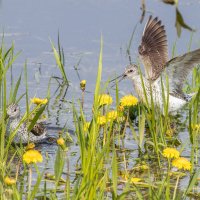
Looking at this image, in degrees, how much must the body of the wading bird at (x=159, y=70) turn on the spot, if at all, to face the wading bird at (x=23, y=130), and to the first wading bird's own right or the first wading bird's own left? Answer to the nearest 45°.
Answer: approximately 45° to the first wading bird's own left

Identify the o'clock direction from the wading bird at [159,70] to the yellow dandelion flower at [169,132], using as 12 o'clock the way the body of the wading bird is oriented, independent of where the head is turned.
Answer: The yellow dandelion flower is roughly at 9 o'clock from the wading bird.

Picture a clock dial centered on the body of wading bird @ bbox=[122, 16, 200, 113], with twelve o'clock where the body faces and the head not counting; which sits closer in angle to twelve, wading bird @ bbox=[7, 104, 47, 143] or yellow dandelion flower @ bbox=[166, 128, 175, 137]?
the wading bird

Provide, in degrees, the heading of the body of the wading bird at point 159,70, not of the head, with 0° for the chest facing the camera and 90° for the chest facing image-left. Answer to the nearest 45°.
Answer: approximately 90°
